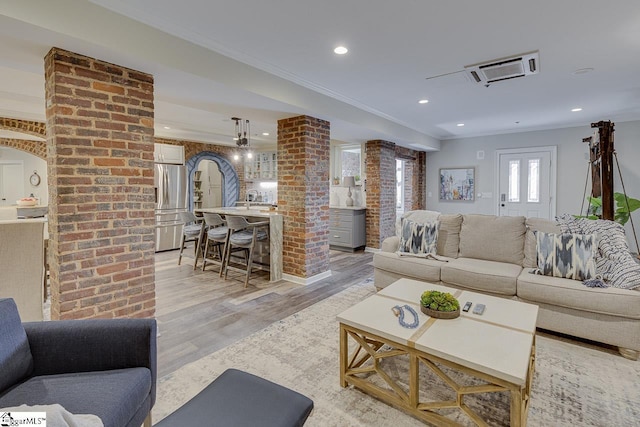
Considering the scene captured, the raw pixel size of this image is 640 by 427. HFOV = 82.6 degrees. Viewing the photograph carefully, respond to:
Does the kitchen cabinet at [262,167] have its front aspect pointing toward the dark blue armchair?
yes

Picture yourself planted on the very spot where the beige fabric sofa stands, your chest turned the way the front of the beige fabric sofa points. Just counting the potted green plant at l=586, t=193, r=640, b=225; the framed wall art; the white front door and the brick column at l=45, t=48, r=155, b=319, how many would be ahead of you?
1

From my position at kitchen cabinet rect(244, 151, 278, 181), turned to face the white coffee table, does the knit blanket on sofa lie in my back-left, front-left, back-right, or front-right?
front-left

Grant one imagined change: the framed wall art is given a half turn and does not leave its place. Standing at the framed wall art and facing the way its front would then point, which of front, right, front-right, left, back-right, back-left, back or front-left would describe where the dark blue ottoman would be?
back

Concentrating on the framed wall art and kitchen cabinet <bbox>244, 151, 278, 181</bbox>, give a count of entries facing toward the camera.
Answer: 2

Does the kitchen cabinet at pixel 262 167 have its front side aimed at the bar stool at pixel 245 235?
yes

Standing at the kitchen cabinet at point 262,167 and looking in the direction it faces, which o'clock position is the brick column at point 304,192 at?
The brick column is roughly at 12 o'clock from the kitchen cabinet.

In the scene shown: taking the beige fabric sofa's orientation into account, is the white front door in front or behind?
behind

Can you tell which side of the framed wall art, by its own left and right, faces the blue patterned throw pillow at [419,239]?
front

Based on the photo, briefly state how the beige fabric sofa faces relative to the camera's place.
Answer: facing the viewer and to the left of the viewer

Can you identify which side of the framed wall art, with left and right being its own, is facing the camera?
front
